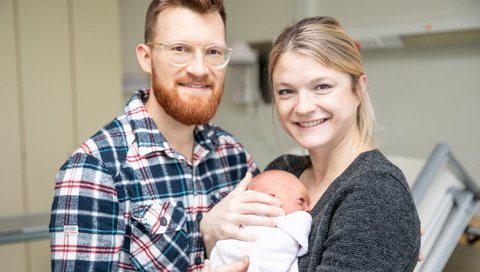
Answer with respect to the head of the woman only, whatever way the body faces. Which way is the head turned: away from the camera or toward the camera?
toward the camera

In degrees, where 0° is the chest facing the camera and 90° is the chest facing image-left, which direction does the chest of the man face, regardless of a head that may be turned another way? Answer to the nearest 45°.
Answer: approximately 315°

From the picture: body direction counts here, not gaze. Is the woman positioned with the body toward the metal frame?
no

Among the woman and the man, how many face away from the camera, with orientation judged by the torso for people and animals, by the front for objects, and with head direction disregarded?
0

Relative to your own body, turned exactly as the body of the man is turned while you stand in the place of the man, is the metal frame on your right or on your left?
on your left

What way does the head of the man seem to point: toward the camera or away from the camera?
toward the camera

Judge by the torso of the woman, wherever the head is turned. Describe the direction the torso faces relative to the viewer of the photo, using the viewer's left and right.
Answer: facing the viewer and to the left of the viewer
